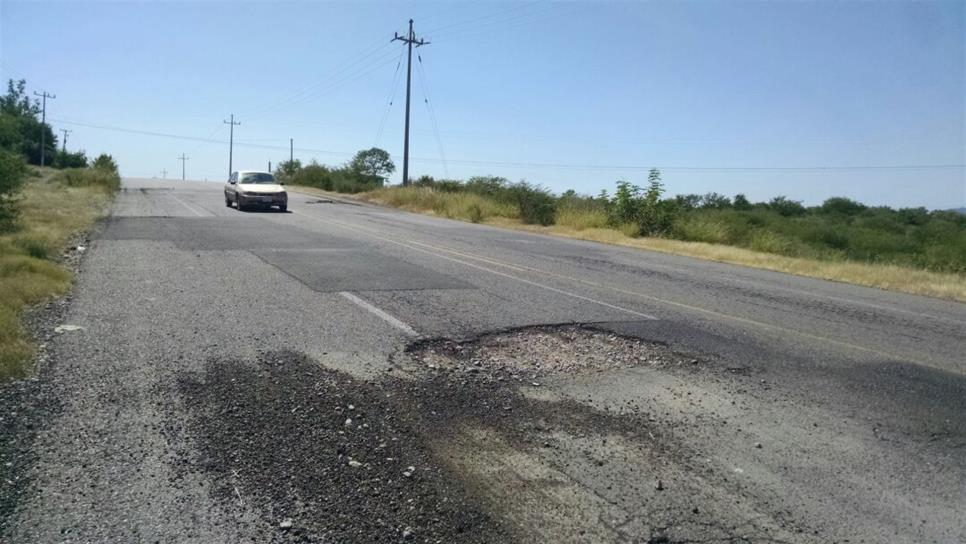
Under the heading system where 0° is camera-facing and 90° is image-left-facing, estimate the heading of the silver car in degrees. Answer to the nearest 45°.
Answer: approximately 315°

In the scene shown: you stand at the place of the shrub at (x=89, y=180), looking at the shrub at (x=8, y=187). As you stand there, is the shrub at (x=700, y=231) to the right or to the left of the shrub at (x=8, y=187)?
left

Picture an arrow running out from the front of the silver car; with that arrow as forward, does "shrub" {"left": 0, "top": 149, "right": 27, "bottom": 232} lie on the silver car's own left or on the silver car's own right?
on the silver car's own right

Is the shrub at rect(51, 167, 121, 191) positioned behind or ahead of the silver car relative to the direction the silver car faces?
behind

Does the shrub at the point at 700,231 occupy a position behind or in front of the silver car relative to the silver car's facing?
in front

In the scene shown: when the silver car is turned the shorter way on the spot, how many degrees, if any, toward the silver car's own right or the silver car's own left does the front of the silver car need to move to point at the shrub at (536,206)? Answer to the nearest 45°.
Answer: approximately 45° to the silver car's own left

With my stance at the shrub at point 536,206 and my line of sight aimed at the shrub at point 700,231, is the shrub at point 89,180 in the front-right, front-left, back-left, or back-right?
back-right

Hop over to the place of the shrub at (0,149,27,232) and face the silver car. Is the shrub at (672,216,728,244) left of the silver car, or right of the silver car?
right

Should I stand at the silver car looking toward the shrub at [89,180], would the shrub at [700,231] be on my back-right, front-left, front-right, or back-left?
back-right
